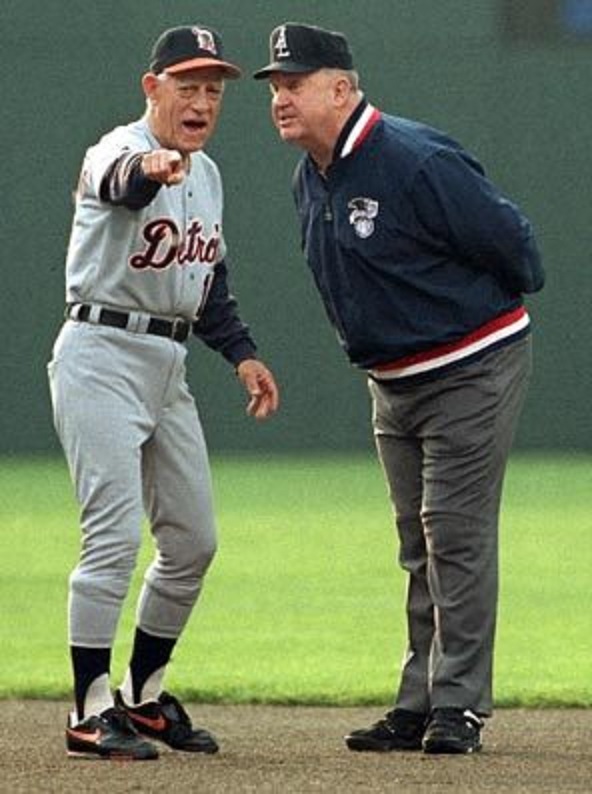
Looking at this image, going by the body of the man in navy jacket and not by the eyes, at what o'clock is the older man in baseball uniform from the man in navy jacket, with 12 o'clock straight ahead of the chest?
The older man in baseball uniform is roughly at 1 o'clock from the man in navy jacket.

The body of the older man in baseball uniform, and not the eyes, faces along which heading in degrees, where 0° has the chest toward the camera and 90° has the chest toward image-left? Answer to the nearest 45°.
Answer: approximately 315°

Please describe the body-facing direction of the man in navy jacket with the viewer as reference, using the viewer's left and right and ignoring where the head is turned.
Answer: facing the viewer and to the left of the viewer

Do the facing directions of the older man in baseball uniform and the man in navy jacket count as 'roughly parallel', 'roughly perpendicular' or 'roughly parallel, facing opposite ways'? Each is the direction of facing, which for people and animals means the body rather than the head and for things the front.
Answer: roughly perpendicular

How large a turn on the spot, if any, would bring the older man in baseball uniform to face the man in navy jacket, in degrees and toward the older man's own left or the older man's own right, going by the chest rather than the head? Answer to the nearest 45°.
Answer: approximately 45° to the older man's own left

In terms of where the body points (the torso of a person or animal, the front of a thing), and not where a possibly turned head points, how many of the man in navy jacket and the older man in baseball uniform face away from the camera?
0
